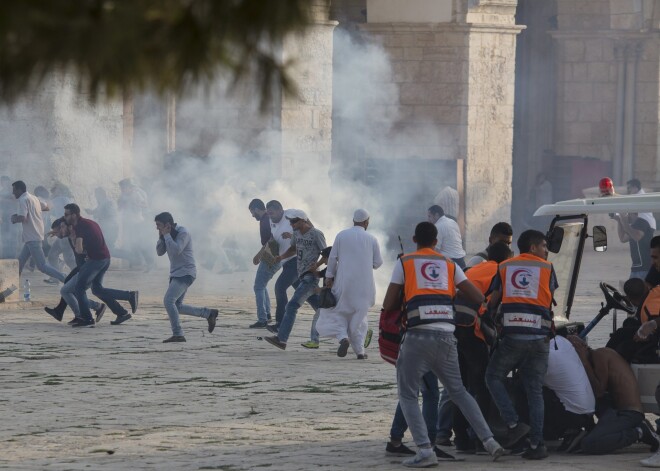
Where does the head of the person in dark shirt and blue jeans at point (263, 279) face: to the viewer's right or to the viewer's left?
to the viewer's left

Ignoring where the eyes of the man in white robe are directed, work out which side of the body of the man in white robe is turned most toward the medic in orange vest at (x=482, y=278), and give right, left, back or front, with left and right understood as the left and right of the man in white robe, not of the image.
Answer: back

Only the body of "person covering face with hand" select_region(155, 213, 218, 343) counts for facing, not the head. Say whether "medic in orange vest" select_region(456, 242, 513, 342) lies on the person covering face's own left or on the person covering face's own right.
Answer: on the person covering face's own left

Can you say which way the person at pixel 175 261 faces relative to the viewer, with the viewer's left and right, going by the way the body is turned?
facing to the left of the viewer

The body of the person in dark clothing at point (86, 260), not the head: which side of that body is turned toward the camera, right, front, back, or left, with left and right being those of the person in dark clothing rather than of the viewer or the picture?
left

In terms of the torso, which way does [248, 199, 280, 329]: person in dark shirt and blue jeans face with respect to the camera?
to the viewer's left
